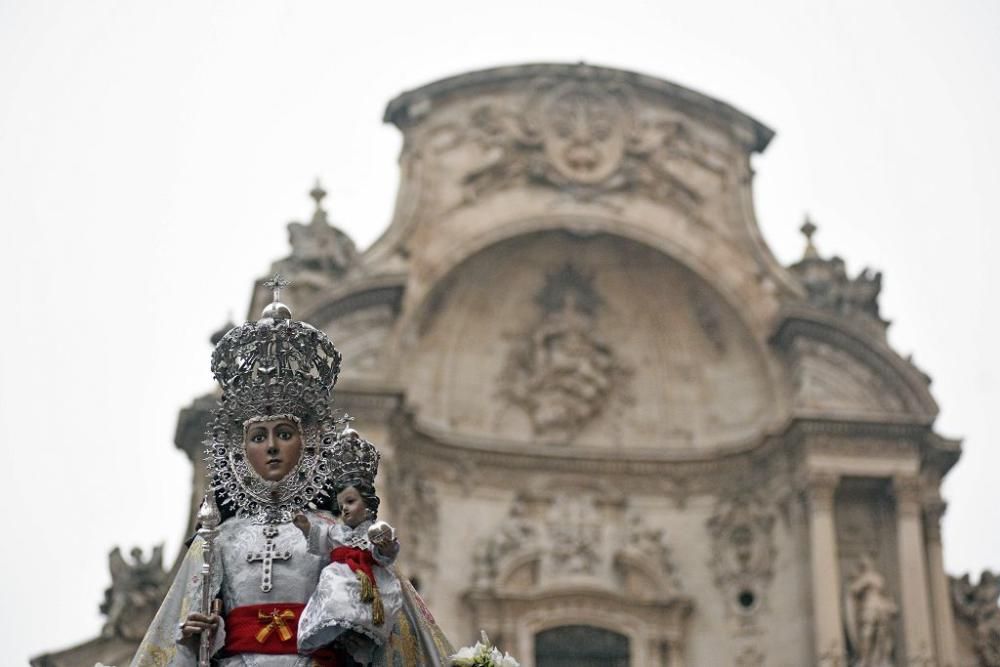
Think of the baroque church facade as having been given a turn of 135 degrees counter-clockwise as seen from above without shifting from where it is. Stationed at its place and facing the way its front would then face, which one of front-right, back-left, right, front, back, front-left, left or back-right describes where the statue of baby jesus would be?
back-right

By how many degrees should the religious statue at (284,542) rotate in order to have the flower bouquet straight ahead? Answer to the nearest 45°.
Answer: approximately 90° to its left

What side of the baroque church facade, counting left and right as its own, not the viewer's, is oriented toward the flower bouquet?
front

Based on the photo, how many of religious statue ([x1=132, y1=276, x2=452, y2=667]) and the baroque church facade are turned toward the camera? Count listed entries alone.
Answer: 2

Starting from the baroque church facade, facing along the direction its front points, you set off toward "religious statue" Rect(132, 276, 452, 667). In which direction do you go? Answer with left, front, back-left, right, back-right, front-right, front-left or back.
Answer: front

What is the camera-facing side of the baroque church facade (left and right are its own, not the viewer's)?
front

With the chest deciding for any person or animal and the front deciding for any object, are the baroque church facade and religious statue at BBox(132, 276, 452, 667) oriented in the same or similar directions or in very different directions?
same or similar directions

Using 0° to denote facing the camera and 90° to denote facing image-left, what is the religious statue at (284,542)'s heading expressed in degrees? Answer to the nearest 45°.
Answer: approximately 0°

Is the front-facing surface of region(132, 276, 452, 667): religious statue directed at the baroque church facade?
no

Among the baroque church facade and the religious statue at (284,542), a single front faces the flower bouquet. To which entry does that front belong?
the baroque church facade
